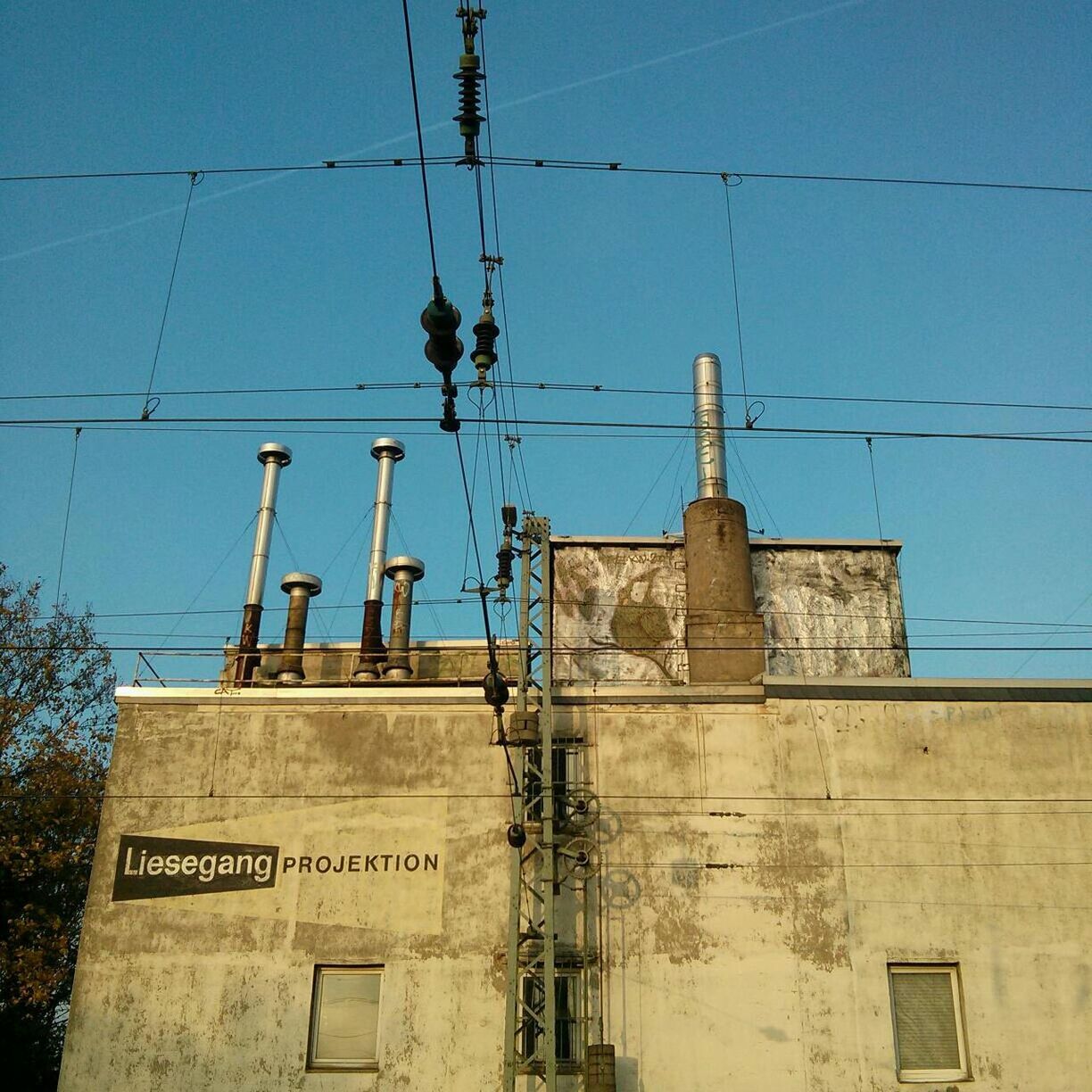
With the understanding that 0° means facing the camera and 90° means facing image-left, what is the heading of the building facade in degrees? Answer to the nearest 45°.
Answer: approximately 0°

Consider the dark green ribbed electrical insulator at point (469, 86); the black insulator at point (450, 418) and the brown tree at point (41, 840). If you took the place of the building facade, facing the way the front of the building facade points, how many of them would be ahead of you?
2

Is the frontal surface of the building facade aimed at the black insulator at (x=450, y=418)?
yes

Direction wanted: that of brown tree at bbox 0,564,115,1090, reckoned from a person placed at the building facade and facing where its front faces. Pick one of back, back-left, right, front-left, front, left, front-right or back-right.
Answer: back-right

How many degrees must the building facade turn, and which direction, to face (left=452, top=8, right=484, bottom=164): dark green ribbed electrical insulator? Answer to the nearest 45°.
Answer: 0° — it already faces it

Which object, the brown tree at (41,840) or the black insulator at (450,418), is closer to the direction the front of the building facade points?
the black insulator
